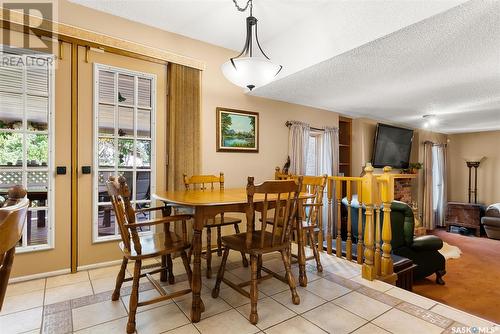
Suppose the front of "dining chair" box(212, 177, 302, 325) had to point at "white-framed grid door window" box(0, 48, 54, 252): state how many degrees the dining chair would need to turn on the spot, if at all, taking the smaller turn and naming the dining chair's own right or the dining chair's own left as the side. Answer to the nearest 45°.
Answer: approximately 45° to the dining chair's own left

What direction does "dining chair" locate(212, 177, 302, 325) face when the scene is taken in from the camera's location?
facing away from the viewer and to the left of the viewer

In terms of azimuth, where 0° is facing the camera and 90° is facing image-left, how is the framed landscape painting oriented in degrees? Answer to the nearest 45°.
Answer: approximately 315°

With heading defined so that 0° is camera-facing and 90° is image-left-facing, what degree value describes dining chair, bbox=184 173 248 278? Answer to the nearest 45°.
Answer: approximately 315°

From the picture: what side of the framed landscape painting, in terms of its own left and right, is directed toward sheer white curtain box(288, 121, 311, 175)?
left

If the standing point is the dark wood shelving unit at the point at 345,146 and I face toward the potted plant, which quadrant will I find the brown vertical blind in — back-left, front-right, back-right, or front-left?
back-right

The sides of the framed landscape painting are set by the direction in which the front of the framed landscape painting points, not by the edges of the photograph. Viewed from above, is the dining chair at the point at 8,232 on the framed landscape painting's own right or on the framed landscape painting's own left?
on the framed landscape painting's own right

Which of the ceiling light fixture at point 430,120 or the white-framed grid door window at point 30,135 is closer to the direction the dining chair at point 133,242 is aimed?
the ceiling light fixture

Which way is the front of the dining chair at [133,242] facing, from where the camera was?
facing away from the viewer and to the right of the viewer

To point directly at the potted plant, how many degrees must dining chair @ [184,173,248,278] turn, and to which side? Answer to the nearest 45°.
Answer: approximately 90° to its left

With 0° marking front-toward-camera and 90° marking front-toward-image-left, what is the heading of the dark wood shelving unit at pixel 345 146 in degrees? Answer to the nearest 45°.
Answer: approximately 315°

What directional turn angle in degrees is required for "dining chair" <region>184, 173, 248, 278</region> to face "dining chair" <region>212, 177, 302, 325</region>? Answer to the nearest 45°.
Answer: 0° — it already faces it
